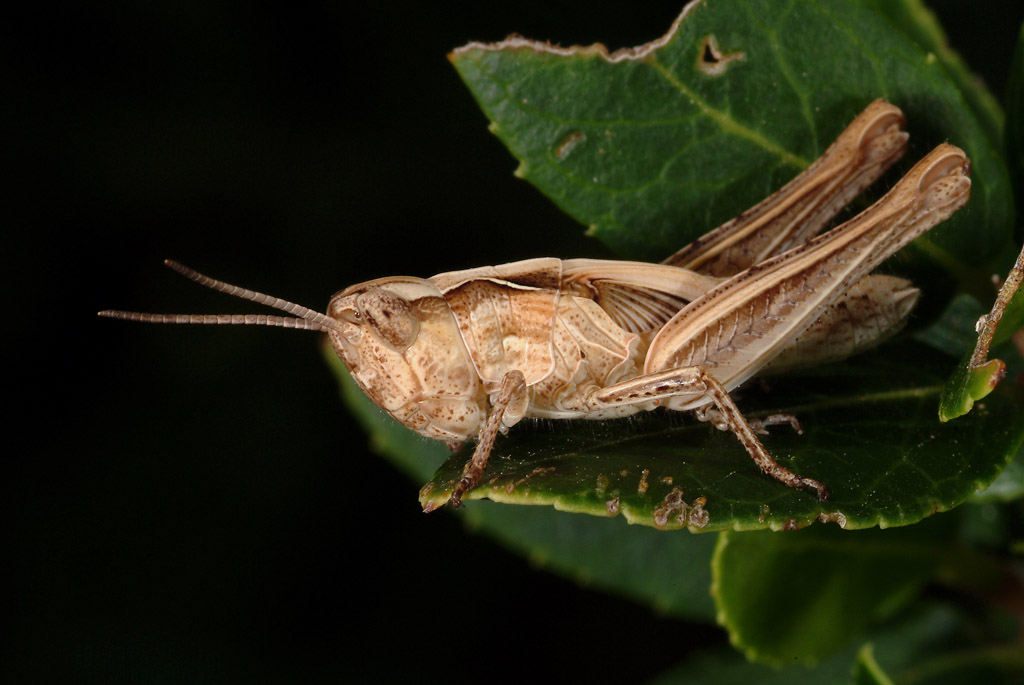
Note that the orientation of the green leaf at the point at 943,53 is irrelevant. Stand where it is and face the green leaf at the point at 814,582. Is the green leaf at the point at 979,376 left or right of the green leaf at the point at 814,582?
left

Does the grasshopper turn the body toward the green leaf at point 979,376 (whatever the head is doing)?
no

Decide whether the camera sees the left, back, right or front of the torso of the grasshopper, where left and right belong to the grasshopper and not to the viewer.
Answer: left

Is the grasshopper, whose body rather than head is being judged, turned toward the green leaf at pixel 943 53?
no
